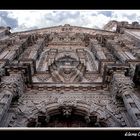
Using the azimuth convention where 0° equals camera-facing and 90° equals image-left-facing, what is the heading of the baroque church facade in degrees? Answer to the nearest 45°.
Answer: approximately 0°
